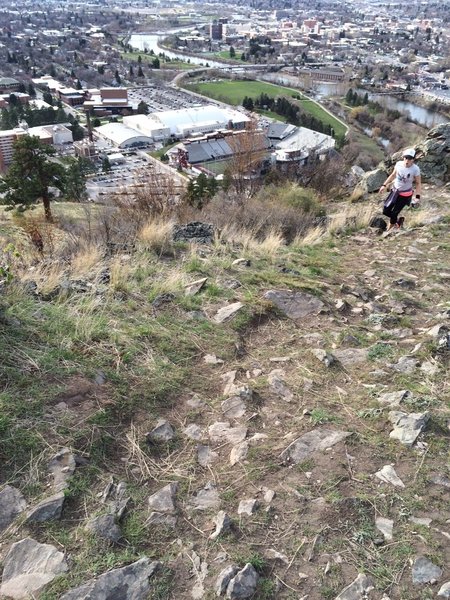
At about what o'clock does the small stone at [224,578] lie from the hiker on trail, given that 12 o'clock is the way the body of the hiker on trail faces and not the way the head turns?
The small stone is roughly at 12 o'clock from the hiker on trail.

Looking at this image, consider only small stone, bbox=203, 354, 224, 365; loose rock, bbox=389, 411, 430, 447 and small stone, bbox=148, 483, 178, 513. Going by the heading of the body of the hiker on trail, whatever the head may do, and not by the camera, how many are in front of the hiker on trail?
3

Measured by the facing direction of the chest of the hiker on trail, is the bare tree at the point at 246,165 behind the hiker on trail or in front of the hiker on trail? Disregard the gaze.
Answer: behind

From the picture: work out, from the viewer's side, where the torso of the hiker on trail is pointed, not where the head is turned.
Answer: toward the camera

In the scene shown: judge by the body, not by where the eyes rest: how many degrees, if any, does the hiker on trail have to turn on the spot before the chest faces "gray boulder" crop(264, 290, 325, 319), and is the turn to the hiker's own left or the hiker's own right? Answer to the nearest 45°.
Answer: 0° — they already face it

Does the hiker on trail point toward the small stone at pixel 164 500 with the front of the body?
yes

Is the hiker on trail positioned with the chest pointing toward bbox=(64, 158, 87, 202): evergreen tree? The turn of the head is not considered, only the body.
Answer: no

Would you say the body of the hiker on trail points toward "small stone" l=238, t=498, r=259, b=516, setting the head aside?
yes

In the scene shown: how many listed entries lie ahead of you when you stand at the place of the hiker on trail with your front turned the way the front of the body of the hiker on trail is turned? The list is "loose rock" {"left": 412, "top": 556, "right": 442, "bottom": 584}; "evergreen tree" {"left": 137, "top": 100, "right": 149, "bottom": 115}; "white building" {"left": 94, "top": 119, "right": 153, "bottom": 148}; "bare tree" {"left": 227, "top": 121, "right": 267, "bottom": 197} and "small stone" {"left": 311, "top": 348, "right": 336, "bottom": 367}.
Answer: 2

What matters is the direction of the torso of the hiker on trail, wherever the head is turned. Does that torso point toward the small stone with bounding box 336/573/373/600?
yes

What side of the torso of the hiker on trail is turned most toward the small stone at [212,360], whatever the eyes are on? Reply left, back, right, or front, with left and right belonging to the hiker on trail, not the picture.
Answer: front

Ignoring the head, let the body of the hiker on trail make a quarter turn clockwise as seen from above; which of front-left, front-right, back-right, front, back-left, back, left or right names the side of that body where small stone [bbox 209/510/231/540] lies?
left

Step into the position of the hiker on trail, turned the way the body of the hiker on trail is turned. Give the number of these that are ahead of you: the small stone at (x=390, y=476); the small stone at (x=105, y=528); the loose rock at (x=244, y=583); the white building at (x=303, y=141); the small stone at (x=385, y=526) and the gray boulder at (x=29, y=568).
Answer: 5

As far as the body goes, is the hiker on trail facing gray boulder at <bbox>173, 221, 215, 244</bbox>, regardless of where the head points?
no

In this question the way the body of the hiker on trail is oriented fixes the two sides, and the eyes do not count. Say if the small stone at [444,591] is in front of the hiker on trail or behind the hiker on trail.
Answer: in front

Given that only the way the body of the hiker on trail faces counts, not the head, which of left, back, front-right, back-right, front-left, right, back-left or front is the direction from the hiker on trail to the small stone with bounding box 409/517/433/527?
front

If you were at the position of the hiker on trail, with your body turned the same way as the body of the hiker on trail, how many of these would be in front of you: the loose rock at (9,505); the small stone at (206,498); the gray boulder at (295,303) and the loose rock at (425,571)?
4

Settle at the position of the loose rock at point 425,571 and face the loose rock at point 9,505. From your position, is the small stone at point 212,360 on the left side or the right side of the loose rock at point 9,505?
right

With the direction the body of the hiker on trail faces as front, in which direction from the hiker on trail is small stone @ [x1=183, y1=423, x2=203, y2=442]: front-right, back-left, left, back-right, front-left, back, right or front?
front

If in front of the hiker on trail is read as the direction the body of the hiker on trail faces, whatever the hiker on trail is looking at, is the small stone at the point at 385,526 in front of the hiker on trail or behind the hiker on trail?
in front

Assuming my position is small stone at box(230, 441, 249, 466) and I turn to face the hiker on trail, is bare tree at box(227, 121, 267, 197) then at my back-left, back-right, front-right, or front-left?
front-left
